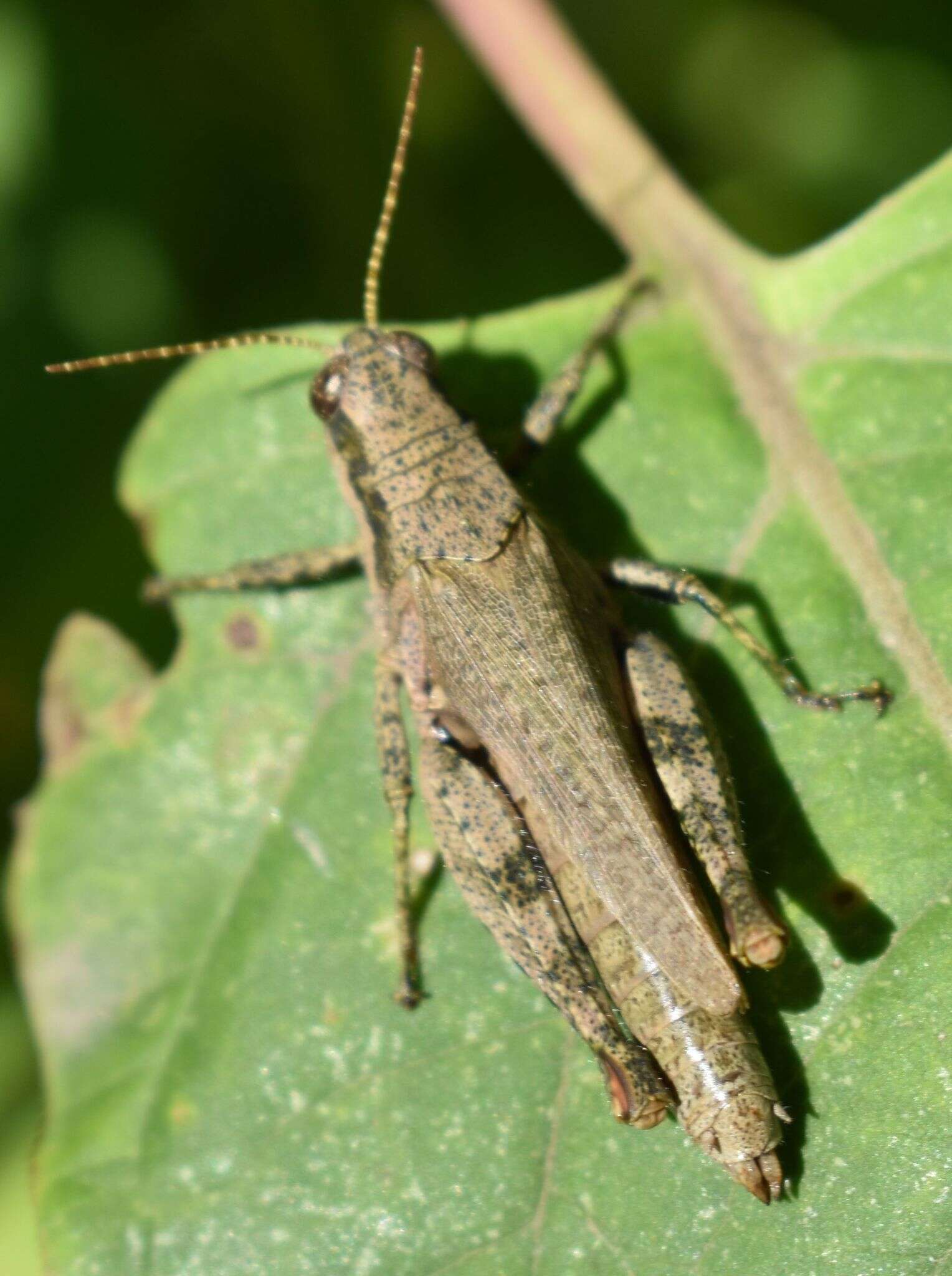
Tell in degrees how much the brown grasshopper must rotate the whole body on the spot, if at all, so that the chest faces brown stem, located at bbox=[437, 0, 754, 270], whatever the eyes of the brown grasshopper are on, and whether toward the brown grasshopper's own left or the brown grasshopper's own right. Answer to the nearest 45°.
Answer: approximately 90° to the brown grasshopper's own right

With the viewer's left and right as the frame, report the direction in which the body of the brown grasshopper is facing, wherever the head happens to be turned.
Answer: facing away from the viewer and to the left of the viewer
